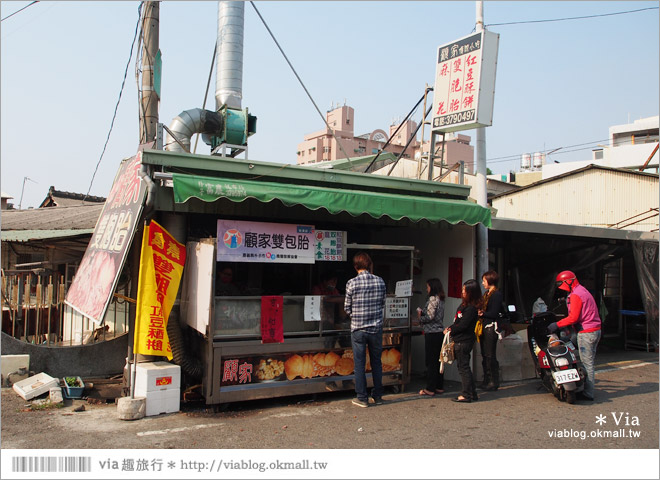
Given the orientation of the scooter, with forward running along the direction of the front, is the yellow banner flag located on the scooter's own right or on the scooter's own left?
on the scooter's own left

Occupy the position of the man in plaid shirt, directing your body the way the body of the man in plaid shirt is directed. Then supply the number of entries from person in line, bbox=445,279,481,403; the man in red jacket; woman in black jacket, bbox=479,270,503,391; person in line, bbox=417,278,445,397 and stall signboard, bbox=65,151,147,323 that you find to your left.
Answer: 1

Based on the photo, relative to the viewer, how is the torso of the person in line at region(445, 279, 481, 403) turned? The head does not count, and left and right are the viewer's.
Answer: facing to the left of the viewer

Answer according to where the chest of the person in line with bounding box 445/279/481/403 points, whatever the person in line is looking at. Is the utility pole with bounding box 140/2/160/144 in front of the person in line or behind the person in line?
in front

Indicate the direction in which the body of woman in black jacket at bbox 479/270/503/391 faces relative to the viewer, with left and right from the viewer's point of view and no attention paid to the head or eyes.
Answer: facing to the left of the viewer

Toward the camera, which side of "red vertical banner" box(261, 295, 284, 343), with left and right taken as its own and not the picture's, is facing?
front

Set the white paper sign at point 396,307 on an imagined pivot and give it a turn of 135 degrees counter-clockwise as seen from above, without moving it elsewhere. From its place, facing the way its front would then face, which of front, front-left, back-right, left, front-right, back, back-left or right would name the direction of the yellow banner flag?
back

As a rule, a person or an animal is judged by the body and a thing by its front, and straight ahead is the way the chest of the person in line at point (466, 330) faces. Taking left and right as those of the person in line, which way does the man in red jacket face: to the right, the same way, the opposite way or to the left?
the same way

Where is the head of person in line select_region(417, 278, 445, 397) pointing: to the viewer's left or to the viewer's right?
to the viewer's left

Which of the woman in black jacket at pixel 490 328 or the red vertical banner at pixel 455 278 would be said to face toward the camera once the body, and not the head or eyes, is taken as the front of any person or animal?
the red vertical banner

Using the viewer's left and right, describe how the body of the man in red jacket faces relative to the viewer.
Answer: facing to the left of the viewer

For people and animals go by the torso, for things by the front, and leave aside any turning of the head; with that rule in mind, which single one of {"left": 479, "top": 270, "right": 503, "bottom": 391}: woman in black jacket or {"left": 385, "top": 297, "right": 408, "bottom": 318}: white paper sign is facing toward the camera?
the white paper sign

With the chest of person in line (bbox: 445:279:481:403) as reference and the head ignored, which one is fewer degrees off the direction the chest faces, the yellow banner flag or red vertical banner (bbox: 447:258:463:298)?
the yellow banner flag

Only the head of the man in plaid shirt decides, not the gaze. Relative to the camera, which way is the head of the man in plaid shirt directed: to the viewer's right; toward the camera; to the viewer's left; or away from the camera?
away from the camera
